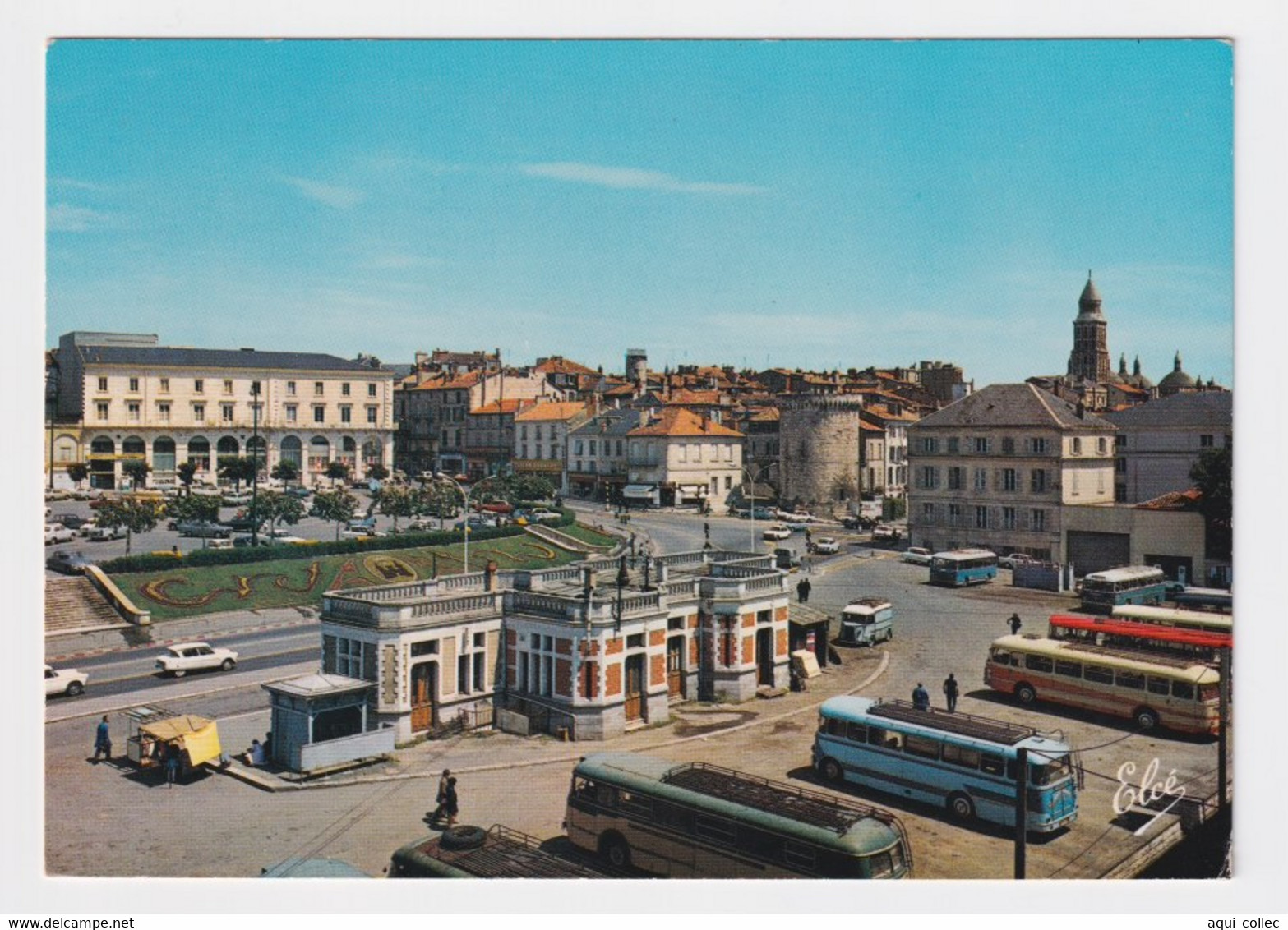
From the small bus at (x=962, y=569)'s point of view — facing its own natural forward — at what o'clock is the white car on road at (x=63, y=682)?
The white car on road is roughly at 12 o'clock from the small bus.

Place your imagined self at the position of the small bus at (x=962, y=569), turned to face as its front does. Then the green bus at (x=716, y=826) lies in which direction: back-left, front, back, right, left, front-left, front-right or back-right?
front-left

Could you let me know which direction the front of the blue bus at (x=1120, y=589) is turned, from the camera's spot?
facing the viewer and to the left of the viewer

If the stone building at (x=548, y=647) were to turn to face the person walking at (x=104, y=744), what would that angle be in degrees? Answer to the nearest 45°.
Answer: approximately 135° to its right

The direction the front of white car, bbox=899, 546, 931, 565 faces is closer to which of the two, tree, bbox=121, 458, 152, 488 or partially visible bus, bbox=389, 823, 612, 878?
the tree

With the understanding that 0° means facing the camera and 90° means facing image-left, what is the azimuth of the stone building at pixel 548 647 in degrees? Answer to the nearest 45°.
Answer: approximately 315°
